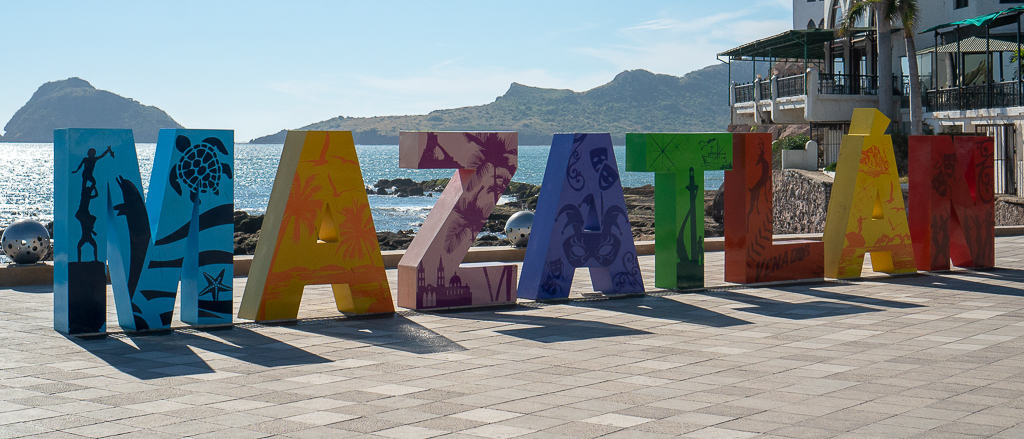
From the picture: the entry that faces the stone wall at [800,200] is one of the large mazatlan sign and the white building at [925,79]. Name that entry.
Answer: the white building

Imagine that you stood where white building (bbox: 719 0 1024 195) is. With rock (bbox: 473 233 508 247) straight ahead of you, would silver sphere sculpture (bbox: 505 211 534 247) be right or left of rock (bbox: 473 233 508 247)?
left

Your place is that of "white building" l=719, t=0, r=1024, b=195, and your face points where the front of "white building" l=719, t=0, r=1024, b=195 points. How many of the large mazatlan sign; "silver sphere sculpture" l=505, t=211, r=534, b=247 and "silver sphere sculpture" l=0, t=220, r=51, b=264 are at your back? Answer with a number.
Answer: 0

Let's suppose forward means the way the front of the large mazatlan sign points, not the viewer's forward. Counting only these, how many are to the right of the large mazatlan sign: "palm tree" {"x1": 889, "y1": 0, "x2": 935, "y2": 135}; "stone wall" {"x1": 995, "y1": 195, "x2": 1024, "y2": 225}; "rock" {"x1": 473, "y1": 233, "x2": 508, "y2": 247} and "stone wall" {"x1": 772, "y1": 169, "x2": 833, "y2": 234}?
0

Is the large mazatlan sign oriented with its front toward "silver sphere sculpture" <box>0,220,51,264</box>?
no

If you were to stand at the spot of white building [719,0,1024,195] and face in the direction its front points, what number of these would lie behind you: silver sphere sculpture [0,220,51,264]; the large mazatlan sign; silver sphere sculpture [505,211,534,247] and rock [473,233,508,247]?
0

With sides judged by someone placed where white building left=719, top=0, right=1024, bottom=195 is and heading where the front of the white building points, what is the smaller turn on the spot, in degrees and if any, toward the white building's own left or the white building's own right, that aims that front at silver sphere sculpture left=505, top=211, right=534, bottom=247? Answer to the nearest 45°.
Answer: approximately 45° to the white building's own left

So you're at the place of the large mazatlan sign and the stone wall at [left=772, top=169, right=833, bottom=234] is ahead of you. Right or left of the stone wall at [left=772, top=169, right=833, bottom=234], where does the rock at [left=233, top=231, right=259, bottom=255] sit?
left

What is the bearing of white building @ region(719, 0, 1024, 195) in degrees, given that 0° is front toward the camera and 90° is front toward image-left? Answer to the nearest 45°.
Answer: approximately 45°

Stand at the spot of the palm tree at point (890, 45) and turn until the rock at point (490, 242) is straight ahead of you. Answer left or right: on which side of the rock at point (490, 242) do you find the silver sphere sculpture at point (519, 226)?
left

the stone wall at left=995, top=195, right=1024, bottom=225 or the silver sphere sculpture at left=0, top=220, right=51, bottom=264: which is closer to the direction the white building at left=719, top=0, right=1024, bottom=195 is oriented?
the silver sphere sculpture

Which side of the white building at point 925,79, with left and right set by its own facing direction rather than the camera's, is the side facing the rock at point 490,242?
front

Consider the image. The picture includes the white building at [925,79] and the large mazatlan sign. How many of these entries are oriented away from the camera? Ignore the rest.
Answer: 0

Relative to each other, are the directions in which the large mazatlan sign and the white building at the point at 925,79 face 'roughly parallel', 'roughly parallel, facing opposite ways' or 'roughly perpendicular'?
roughly perpendicular
